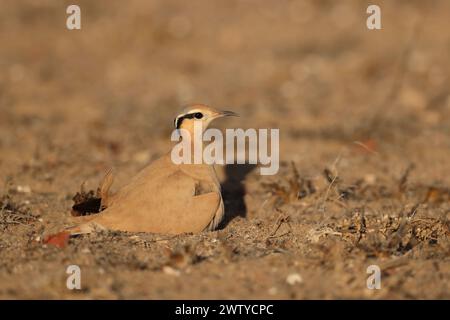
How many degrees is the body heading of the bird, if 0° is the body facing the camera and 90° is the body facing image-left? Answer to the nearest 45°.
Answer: approximately 270°

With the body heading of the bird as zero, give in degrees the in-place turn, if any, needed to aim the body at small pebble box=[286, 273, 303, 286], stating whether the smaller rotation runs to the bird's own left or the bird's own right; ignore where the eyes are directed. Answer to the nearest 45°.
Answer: approximately 45° to the bird's own right
